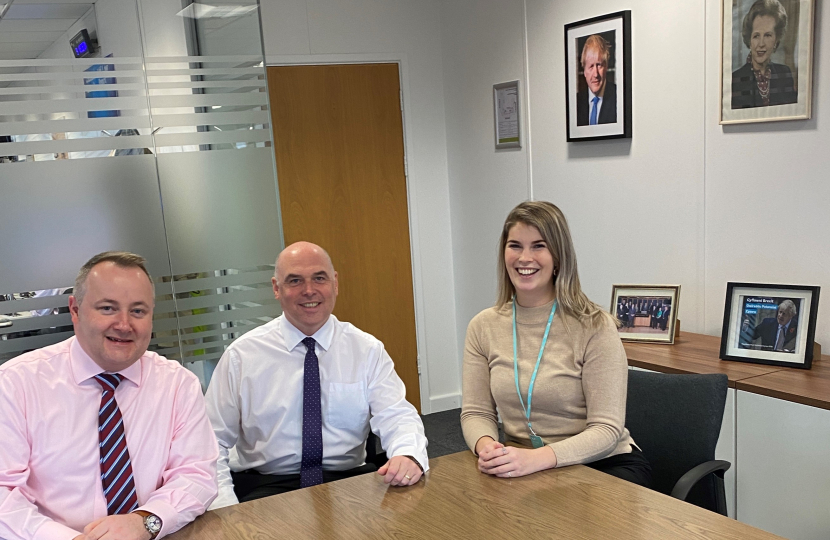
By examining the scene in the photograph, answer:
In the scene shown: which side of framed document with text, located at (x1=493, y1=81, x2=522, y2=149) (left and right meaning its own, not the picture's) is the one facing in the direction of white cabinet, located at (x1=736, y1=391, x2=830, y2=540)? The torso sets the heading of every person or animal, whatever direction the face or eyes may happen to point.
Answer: left

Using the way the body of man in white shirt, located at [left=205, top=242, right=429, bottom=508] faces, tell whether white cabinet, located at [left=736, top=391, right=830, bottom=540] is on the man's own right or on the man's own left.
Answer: on the man's own left

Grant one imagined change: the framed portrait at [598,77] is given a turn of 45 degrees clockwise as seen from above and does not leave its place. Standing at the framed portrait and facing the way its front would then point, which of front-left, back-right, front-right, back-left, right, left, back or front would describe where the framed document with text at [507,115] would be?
front-right

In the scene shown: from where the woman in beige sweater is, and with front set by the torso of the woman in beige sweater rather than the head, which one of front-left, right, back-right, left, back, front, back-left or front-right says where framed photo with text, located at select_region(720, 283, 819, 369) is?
back

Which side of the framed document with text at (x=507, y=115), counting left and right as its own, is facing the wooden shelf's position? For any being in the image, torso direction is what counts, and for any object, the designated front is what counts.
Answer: left

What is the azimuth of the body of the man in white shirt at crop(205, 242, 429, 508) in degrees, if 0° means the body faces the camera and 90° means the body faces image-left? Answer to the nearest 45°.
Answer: approximately 0°
